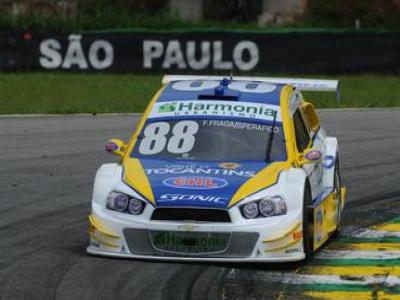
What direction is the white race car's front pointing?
toward the camera
